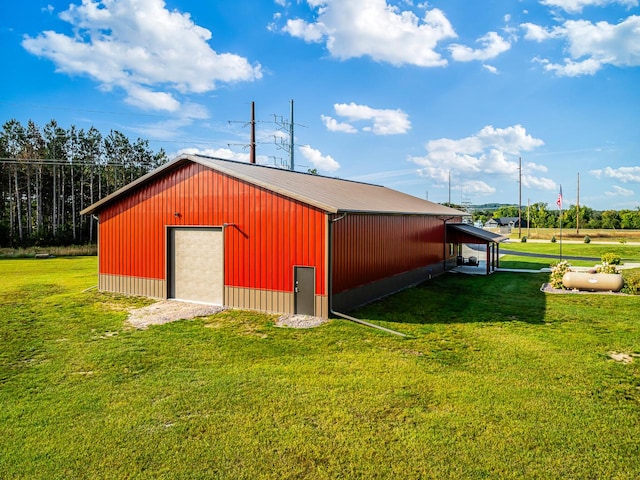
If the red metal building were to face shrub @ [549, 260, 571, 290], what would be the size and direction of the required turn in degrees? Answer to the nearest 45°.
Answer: approximately 135° to its left

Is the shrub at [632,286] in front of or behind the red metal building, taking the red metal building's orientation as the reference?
behind

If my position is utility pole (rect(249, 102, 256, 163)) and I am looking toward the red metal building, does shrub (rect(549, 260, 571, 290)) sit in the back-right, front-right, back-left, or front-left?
front-left

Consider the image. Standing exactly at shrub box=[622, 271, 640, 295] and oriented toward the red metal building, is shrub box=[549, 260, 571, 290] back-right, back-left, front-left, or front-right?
front-right

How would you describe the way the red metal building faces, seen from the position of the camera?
facing the viewer and to the left of the viewer

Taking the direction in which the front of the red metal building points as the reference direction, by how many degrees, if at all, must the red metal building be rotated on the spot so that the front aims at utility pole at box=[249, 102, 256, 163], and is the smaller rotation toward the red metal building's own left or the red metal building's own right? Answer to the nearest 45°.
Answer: approximately 135° to the red metal building's own right
